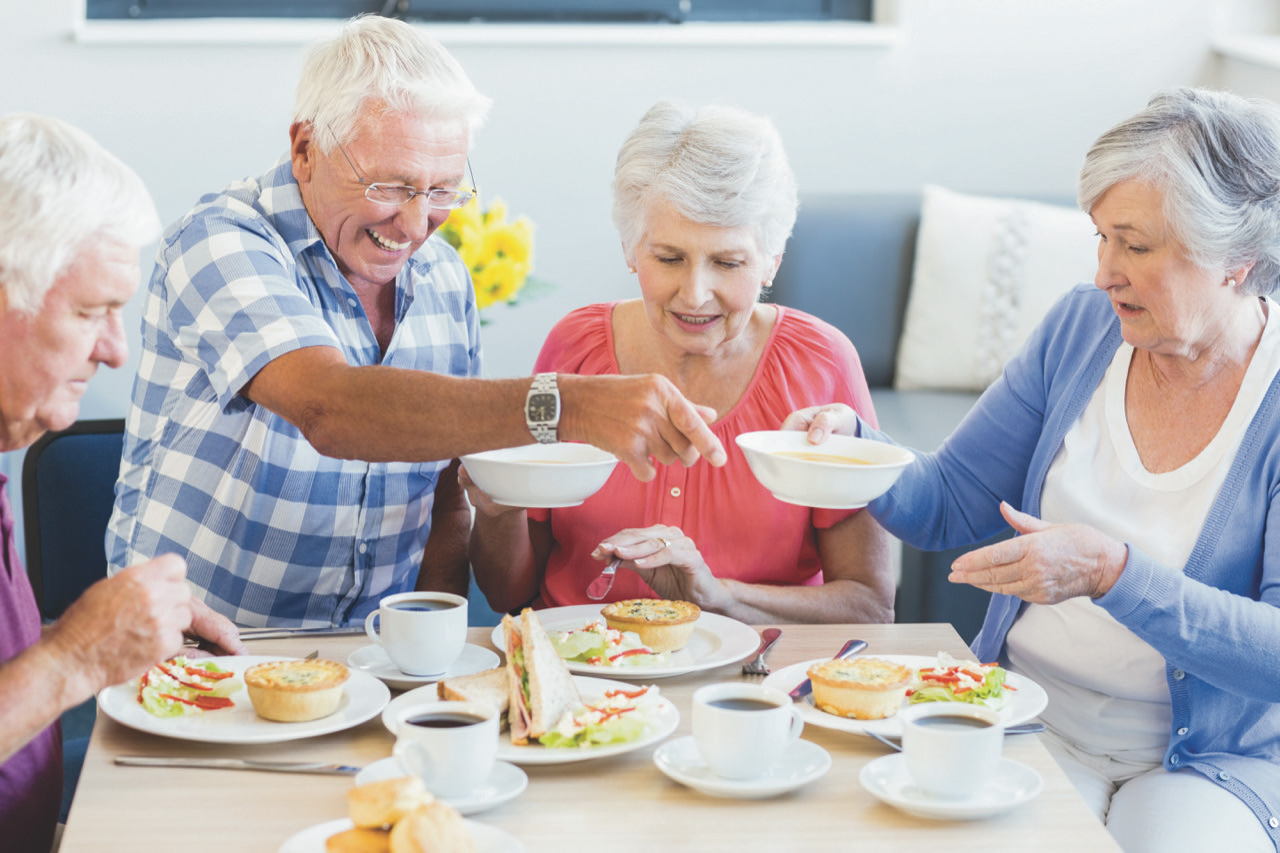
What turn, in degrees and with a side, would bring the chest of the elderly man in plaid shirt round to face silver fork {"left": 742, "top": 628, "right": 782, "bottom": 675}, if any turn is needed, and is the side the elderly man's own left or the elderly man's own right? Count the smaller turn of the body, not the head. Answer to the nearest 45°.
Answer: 0° — they already face it

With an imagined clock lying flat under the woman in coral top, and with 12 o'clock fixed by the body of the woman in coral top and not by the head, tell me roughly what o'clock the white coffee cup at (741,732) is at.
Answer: The white coffee cup is roughly at 12 o'clock from the woman in coral top.

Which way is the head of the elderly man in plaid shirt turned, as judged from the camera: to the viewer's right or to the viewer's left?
to the viewer's right

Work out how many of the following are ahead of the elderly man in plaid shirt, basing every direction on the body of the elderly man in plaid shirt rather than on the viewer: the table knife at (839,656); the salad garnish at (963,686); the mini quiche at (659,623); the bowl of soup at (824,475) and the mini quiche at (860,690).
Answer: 5

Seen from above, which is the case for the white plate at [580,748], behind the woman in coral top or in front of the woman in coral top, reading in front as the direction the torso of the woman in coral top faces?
in front

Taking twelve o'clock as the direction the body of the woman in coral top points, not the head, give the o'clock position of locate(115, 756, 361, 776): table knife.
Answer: The table knife is roughly at 1 o'clock from the woman in coral top.

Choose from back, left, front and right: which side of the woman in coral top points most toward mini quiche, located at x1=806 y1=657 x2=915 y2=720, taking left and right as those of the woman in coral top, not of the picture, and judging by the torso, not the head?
front

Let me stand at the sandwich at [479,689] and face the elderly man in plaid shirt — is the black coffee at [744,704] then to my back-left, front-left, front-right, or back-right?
back-right

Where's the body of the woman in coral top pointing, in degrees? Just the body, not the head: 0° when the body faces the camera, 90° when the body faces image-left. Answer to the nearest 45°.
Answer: approximately 0°

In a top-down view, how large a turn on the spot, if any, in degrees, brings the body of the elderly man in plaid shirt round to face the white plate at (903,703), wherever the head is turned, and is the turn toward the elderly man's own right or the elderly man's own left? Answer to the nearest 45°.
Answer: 0° — they already face it

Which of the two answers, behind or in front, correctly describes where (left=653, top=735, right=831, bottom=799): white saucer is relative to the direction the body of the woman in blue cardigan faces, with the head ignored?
in front

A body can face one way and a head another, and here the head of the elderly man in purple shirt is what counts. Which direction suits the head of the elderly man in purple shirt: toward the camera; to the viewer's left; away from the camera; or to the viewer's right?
to the viewer's right
